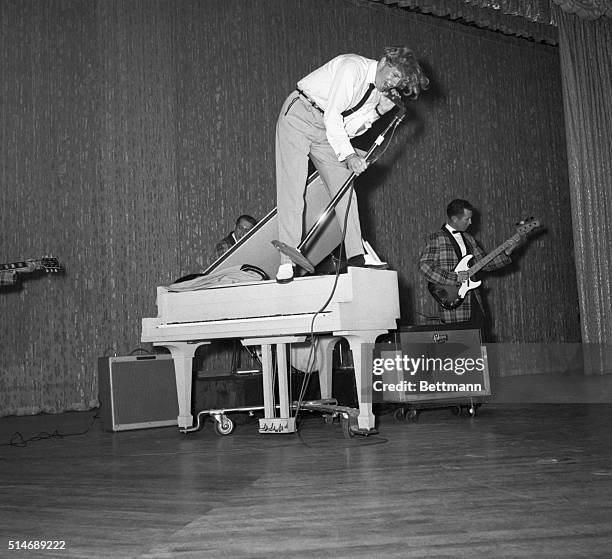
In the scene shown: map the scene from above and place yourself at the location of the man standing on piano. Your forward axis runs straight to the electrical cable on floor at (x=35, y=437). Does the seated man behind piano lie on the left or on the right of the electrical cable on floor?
right

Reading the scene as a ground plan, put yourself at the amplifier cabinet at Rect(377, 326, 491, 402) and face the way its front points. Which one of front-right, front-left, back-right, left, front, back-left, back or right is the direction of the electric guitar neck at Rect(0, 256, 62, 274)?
right

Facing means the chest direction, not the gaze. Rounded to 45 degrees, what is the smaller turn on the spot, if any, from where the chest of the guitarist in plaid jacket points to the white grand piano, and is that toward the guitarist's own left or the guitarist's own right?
approximately 90° to the guitarist's own right

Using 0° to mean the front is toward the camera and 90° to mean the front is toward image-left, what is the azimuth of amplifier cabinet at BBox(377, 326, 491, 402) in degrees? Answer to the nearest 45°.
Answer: approximately 0°

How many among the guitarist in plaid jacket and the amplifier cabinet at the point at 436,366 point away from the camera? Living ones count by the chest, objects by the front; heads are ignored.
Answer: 0

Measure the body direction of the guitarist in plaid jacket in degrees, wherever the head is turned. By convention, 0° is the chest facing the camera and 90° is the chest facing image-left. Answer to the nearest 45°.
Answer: approximately 315°

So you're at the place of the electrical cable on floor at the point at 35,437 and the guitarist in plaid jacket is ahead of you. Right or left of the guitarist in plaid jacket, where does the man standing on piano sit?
right

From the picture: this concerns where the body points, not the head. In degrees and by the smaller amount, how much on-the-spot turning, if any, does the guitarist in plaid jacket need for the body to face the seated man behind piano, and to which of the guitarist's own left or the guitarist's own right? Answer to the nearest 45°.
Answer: approximately 135° to the guitarist's own right

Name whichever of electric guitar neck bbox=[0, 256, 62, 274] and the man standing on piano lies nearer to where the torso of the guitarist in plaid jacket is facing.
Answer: the man standing on piano

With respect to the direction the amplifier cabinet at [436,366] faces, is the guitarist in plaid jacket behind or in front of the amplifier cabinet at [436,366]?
behind

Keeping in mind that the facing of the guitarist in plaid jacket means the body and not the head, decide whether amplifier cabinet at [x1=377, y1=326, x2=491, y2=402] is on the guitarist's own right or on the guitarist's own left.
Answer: on the guitarist's own right

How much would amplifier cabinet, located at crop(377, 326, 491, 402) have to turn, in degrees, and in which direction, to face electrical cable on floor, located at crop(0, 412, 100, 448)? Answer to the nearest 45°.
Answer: approximately 90° to its right

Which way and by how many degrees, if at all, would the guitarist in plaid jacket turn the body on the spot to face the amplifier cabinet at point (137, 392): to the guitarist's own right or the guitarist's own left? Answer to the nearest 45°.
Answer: approximately 90° to the guitarist's own right
